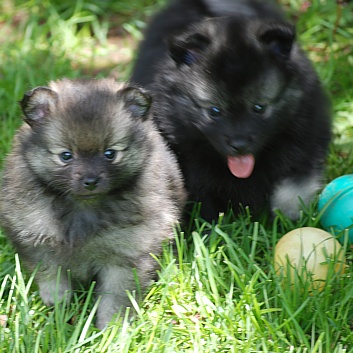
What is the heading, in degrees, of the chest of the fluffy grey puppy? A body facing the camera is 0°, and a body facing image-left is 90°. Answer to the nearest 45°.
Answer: approximately 0°

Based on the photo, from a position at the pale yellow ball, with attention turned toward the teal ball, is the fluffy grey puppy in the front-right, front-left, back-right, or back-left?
back-left

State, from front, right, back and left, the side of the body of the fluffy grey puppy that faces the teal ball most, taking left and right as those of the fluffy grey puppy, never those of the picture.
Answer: left

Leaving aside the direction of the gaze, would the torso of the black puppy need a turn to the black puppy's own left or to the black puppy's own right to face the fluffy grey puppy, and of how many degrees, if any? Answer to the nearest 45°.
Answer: approximately 45° to the black puppy's own right

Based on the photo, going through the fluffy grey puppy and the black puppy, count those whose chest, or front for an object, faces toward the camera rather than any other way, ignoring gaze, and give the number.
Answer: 2

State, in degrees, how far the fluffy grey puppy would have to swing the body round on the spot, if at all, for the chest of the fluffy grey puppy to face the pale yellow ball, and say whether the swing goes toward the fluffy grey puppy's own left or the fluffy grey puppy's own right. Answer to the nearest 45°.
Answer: approximately 90° to the fluffy grey puppy's own left

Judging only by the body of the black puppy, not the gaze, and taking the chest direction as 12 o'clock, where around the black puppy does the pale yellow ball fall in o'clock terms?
The pale yellow ball is roughly at 11 o'clock from the black puppy.
